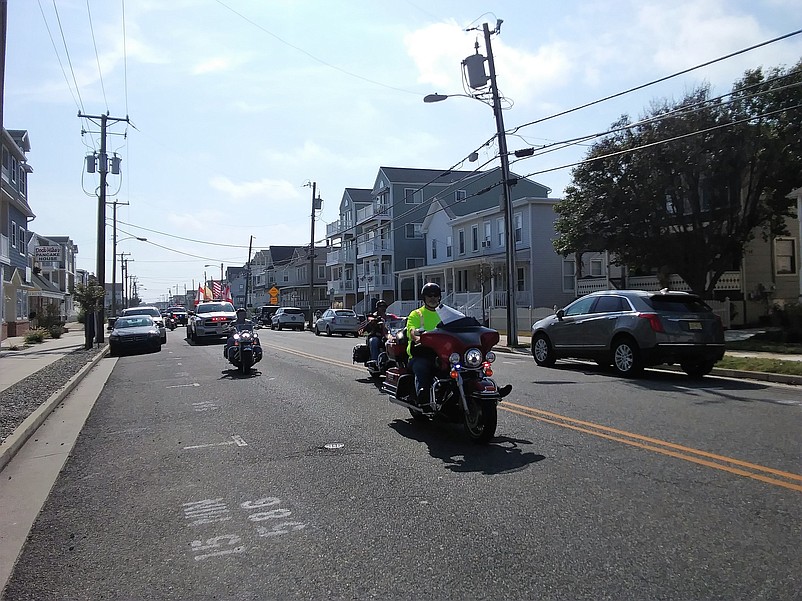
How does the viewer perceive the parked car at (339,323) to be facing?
facing away from the viewer and to the left of the viewer

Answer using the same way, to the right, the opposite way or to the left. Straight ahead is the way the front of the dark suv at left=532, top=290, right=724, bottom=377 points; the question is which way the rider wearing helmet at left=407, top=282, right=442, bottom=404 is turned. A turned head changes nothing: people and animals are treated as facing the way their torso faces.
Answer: the opposite way

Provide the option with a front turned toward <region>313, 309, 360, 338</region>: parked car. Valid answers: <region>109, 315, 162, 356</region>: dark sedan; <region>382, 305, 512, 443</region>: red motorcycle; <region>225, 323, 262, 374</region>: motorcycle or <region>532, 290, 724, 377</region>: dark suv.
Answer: <region>532, 290, 724, 377</region>: dark suv

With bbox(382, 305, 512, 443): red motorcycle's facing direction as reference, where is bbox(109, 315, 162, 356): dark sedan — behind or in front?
behind

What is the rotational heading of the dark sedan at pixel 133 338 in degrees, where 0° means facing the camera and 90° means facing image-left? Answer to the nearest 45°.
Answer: approximately 0°

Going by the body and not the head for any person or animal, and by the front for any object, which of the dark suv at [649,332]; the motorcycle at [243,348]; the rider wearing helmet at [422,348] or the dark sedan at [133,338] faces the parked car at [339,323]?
the dark suv at [649,332]

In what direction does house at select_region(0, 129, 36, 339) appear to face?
to the viewer's right
